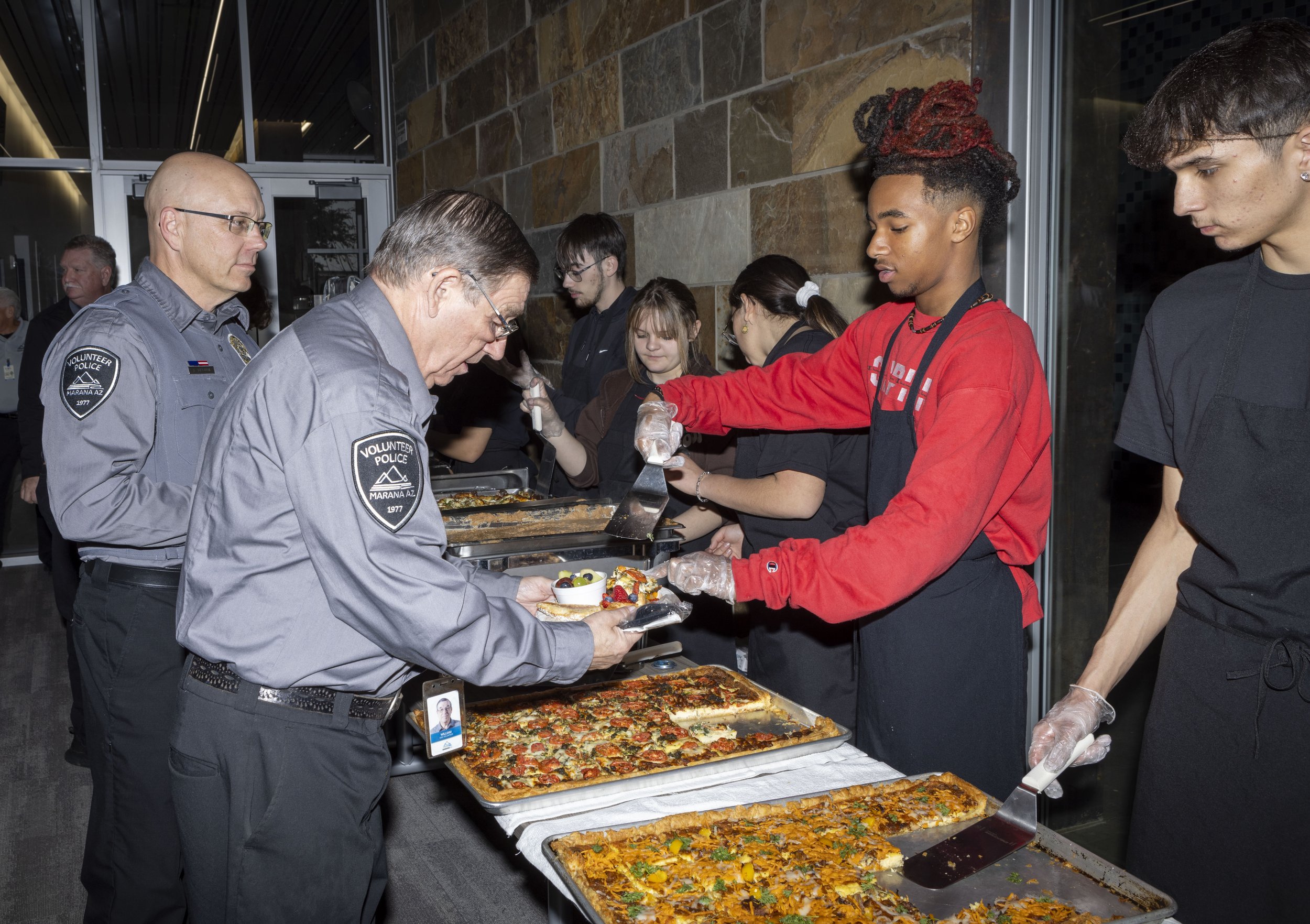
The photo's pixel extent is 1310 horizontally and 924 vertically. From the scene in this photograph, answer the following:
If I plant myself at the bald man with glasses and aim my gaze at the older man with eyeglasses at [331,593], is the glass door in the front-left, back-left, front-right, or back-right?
back-left

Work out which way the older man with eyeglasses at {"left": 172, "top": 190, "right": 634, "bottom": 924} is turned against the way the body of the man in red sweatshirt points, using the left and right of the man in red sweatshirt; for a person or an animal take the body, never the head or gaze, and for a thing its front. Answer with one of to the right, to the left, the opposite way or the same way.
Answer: the opposite way

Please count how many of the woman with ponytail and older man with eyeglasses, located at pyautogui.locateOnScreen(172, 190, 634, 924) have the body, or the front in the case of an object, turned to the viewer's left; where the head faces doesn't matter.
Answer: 1

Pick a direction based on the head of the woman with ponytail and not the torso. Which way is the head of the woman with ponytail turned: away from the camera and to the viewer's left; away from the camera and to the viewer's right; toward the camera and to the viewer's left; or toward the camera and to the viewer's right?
away from the camera and to the viewer's left

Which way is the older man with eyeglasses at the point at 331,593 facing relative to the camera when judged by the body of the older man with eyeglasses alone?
to the viewer's right

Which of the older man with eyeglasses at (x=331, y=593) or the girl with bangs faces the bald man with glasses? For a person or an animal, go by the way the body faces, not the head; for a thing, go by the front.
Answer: the girl with bangs

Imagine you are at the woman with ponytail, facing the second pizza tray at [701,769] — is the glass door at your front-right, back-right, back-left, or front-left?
back-right

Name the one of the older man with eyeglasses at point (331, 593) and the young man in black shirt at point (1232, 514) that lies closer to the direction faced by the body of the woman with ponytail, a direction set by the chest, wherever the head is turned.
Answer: the older man with eyeglasses

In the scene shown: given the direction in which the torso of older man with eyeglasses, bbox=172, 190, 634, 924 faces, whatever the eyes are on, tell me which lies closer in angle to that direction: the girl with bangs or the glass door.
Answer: the girl with bangs

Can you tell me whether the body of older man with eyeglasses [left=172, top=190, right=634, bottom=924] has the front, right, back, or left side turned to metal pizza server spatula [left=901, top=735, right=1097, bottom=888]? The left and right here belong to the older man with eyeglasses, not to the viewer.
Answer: front

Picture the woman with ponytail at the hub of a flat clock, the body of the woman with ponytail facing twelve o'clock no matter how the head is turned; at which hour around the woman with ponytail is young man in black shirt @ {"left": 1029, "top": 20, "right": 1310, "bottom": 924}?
The young man in black shirt is roughly at 8 o'clock from the woman with ponytail.

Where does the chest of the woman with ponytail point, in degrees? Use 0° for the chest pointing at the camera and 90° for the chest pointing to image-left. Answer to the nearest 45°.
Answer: approximately 90°

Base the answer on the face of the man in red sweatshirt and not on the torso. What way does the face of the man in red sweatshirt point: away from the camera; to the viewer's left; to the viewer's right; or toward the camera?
to the viewer's left

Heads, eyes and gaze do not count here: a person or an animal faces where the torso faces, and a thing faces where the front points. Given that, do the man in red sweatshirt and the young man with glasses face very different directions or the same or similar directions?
same or similar directions

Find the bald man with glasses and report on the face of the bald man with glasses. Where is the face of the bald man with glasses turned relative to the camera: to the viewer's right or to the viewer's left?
to the viewer's right

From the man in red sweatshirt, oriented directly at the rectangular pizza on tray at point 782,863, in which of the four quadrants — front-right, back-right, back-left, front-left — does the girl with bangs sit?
back-right

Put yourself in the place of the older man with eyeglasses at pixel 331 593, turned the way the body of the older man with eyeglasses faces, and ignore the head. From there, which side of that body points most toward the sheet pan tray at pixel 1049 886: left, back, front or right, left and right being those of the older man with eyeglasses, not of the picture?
front

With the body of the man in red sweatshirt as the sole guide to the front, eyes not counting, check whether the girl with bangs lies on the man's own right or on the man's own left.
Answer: on the man's own right

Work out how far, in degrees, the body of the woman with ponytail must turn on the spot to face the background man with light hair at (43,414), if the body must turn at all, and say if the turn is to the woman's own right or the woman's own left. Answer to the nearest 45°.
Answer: approximately 45° to the woman's own right
